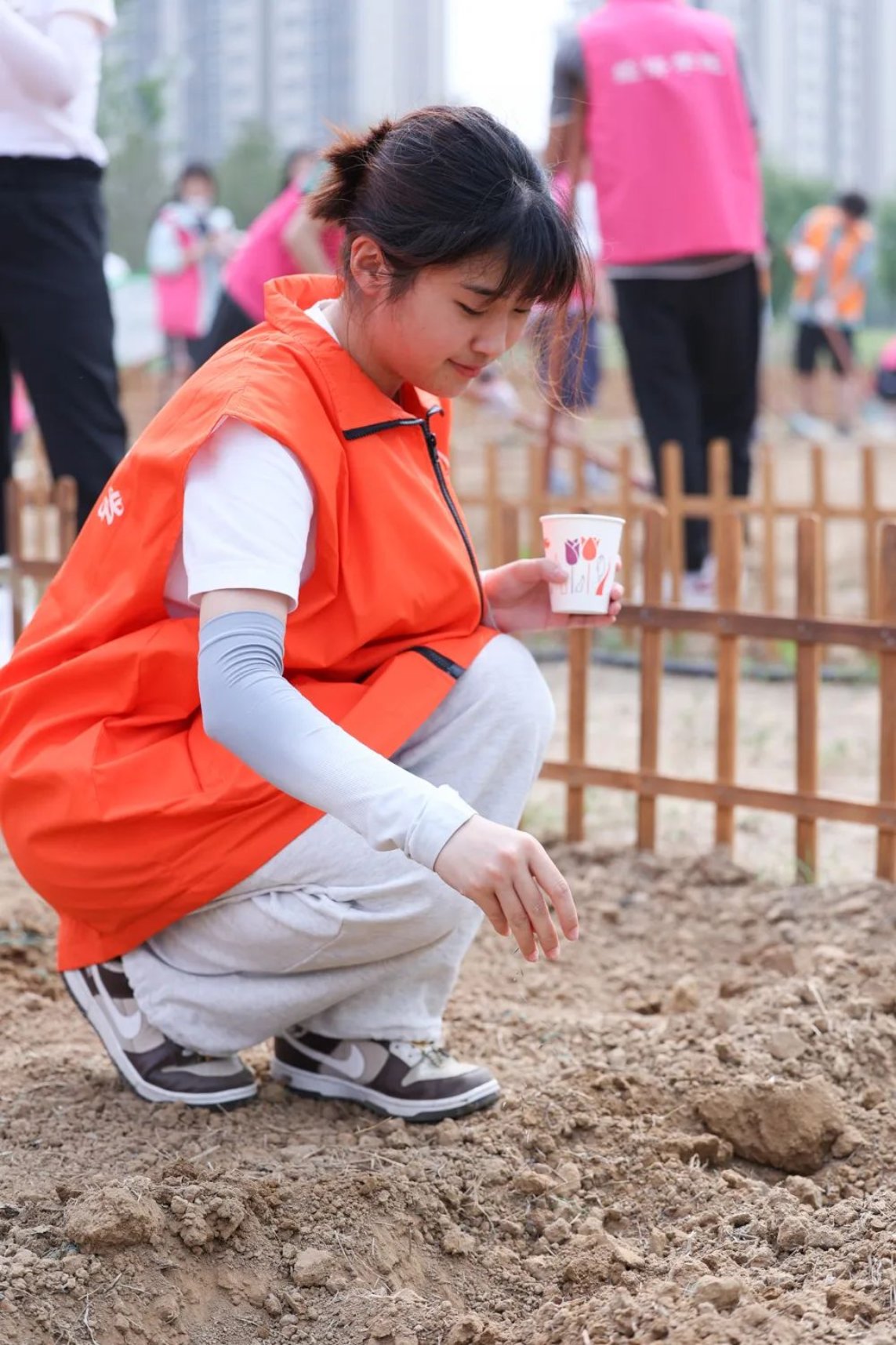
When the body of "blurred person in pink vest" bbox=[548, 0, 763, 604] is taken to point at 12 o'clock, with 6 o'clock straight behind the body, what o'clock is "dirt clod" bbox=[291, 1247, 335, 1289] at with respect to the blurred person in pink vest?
The dirt clod is roughly at 6 o'clock from the blurred person in pink vest.

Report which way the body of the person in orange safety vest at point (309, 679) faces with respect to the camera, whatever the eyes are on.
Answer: to the viewer's right

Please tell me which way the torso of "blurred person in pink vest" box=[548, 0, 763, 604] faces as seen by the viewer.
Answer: away from the camera

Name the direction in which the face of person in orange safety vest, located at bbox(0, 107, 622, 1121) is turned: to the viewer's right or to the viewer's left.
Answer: to the viewer's right

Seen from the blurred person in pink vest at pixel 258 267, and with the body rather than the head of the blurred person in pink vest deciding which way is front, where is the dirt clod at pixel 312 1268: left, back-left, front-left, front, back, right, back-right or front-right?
right

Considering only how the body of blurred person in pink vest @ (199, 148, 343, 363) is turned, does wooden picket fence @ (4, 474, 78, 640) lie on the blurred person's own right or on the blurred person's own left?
on the blurred person's own right

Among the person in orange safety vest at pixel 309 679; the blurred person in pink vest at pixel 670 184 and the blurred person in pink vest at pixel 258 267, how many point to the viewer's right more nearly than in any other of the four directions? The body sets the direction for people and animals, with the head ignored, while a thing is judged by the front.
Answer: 2

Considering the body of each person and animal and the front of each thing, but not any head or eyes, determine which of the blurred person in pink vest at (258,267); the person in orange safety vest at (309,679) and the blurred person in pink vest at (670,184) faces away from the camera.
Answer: the blurred person in pink vest at (670,184)

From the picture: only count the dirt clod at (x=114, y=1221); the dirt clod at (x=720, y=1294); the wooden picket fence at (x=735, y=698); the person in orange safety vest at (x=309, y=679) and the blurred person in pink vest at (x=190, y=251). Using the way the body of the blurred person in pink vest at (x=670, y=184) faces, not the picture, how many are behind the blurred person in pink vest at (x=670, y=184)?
4

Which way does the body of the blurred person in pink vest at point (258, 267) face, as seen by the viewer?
to the viewer's right

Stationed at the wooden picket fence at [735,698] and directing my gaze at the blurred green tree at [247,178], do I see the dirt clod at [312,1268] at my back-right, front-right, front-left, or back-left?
back-left

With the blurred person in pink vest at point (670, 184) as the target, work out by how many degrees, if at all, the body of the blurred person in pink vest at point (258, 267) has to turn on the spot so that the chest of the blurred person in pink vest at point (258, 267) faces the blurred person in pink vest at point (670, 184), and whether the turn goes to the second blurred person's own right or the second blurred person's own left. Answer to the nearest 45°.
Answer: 0° — they already face them
